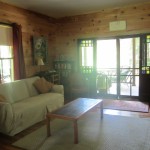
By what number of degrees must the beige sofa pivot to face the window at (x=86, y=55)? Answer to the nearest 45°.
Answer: approximately 90° to its left

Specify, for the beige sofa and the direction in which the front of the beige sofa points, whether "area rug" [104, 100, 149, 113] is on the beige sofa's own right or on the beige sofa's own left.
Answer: on the beige sofa's own left

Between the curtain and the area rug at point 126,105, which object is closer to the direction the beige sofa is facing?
the area rug

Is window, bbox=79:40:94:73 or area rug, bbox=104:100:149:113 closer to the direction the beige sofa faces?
the area rug

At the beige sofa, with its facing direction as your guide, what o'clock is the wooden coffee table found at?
The wooden coffee table is roughly at 12 o'clock from the beige sofa.

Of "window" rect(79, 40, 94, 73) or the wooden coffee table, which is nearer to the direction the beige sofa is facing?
the wooden coffee table

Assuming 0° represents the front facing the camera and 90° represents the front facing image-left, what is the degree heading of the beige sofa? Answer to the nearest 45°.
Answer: approximately 315°
